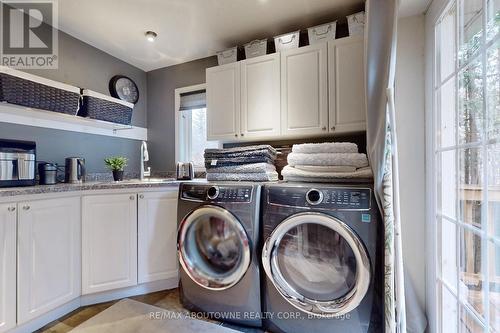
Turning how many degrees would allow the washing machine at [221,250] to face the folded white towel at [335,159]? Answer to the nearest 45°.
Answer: approximately 135° to its left

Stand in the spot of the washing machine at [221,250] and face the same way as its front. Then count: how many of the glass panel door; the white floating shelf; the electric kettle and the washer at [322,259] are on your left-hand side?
2

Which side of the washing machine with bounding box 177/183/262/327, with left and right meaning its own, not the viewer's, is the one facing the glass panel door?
left

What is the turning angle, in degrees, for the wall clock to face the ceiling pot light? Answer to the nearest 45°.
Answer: approximately 45° to its right

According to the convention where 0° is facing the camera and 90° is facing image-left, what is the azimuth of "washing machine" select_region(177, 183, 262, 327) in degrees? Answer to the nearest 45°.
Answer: approximately 45°

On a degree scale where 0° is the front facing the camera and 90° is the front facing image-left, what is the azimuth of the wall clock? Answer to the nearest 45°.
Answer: approximately 315°

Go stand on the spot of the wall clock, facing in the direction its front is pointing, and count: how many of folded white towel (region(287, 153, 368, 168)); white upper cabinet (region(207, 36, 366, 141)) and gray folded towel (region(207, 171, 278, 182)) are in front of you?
3

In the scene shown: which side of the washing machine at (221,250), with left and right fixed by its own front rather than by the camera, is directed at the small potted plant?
right

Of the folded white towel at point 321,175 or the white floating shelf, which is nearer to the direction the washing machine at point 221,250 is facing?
the white floating shelf

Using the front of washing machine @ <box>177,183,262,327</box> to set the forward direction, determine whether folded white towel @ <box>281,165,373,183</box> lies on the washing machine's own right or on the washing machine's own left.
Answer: on the washing machine's own left
